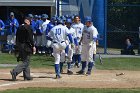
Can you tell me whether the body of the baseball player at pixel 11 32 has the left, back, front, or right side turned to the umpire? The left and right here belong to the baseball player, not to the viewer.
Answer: front

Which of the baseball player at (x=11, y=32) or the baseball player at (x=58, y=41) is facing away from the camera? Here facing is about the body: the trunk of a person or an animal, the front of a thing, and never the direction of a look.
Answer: the baseball player at (x=58, y=41)

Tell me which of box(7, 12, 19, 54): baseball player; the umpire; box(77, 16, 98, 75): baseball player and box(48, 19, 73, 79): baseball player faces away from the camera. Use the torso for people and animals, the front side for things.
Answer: box(48, 19, 73, 79): baseball player

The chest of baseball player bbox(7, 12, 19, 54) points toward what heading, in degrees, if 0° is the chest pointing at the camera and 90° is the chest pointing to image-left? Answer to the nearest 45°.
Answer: approximately 0°

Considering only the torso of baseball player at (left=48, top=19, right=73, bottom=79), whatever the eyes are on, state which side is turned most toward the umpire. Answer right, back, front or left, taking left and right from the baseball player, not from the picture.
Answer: left

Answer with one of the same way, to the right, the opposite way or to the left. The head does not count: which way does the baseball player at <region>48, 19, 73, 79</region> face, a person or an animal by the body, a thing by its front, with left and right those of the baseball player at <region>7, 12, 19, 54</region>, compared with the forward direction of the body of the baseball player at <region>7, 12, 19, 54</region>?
the opposite way

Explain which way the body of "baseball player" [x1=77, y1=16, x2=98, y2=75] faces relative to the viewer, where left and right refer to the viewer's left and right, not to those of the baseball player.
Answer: facing the viewer and to the left of the viewer
